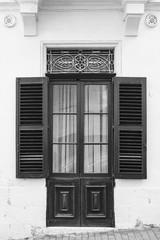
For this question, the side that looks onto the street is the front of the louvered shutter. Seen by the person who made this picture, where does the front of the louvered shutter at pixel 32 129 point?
facing the viewer

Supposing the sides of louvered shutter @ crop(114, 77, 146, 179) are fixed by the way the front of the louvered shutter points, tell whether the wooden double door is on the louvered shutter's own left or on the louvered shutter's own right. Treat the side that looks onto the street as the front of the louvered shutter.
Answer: on the louvered shutter's own right

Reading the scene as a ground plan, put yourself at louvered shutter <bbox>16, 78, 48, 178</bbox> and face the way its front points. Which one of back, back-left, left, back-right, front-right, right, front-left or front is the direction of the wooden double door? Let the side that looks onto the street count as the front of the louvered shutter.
left

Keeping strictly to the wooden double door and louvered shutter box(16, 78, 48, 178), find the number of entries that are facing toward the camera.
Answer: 2

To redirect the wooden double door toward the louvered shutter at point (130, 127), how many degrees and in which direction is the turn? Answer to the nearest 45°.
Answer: approximately 90° to its left

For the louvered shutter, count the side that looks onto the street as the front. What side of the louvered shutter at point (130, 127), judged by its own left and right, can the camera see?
front

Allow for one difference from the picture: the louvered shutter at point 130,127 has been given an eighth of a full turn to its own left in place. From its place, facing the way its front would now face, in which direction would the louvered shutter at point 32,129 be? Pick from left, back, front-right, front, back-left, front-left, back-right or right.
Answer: back-right
